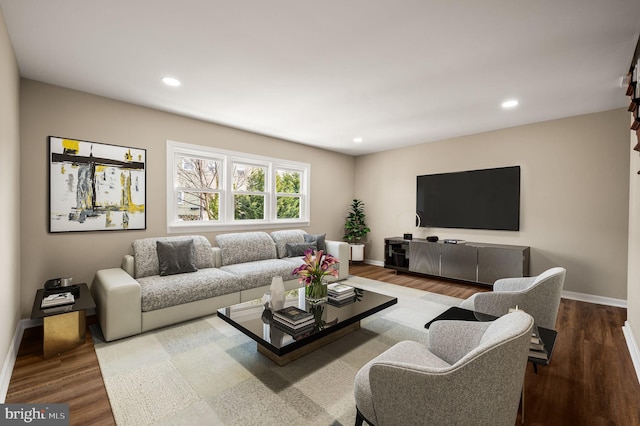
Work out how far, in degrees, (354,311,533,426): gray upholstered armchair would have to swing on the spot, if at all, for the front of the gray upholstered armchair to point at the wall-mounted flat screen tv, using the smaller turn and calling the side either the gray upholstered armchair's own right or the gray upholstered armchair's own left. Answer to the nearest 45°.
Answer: approximately 90° to the gray upholstered armchair's own right

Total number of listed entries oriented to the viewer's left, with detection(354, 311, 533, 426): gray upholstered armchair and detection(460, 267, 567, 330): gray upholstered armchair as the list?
2

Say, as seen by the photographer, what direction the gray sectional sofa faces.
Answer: facing the viewer and to the right of the viewer

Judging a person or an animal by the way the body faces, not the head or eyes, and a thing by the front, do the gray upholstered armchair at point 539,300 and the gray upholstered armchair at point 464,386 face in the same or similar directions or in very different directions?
same or similar directions

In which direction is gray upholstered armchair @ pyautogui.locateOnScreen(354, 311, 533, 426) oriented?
to the viewer's left

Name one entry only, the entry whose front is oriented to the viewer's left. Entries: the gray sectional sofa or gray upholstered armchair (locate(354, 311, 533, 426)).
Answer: the gray upholstered armchair

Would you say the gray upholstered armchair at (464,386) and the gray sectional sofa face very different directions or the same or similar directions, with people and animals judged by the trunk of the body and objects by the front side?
very different directions

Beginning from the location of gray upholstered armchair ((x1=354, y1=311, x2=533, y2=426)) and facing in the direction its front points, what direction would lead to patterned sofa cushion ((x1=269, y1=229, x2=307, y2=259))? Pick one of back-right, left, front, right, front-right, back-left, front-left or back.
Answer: front-right

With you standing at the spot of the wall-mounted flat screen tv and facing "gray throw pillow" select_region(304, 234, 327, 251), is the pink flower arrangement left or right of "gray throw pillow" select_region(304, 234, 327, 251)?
left

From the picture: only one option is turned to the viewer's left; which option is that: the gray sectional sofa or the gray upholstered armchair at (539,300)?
the gray upholstered armchair

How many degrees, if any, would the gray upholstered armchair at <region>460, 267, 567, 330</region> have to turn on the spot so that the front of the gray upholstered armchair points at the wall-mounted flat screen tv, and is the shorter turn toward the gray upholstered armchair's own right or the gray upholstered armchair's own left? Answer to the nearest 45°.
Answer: approximately 90° to the gray upholstered armchair's own right

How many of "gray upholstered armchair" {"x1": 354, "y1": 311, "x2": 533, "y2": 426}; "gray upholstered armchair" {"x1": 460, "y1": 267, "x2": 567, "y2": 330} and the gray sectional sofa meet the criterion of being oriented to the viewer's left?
2

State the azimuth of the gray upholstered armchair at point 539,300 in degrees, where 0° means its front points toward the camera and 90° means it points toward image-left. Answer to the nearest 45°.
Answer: approximately 90°

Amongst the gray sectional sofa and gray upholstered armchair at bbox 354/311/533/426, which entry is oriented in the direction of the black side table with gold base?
the gray upholstered armchair

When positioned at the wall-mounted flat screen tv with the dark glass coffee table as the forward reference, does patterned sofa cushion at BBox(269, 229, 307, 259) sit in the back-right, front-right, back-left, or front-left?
front-right

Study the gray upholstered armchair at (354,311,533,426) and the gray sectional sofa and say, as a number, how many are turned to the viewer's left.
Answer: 1
